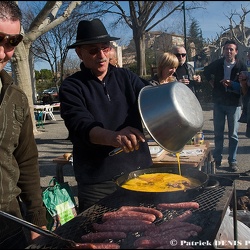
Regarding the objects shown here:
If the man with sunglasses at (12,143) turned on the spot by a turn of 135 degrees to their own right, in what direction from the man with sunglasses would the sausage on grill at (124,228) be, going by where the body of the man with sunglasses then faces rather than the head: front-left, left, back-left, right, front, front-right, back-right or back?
back

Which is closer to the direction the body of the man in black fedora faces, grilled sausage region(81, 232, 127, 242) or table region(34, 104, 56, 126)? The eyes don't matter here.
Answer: the grilled sausage

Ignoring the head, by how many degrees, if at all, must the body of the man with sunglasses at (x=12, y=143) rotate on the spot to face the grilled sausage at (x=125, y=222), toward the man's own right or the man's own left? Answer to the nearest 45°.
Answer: approximately 45° to the man's own left

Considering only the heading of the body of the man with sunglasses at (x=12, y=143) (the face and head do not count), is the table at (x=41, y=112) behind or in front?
behind

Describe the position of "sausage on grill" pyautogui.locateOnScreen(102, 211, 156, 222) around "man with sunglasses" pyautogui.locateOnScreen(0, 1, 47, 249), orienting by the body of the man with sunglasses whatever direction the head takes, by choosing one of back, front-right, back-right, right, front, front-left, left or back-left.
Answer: front-left

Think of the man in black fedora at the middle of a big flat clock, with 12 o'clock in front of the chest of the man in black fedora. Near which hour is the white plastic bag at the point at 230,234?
The white plastic bag is roughly at 12 o'clock from the man in black fedora.

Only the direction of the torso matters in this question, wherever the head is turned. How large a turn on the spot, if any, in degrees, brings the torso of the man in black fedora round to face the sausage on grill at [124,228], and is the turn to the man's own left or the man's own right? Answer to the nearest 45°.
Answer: approximately 45° to the man's own right

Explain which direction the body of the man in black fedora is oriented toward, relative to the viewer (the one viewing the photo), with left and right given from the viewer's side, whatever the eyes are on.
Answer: facing the viewer and to the right of the viewer

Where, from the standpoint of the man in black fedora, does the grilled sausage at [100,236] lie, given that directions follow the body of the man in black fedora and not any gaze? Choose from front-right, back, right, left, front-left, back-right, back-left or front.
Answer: front-right

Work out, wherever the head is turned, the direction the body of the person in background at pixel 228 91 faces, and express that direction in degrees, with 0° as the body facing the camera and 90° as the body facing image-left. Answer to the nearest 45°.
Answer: approximately 0°
